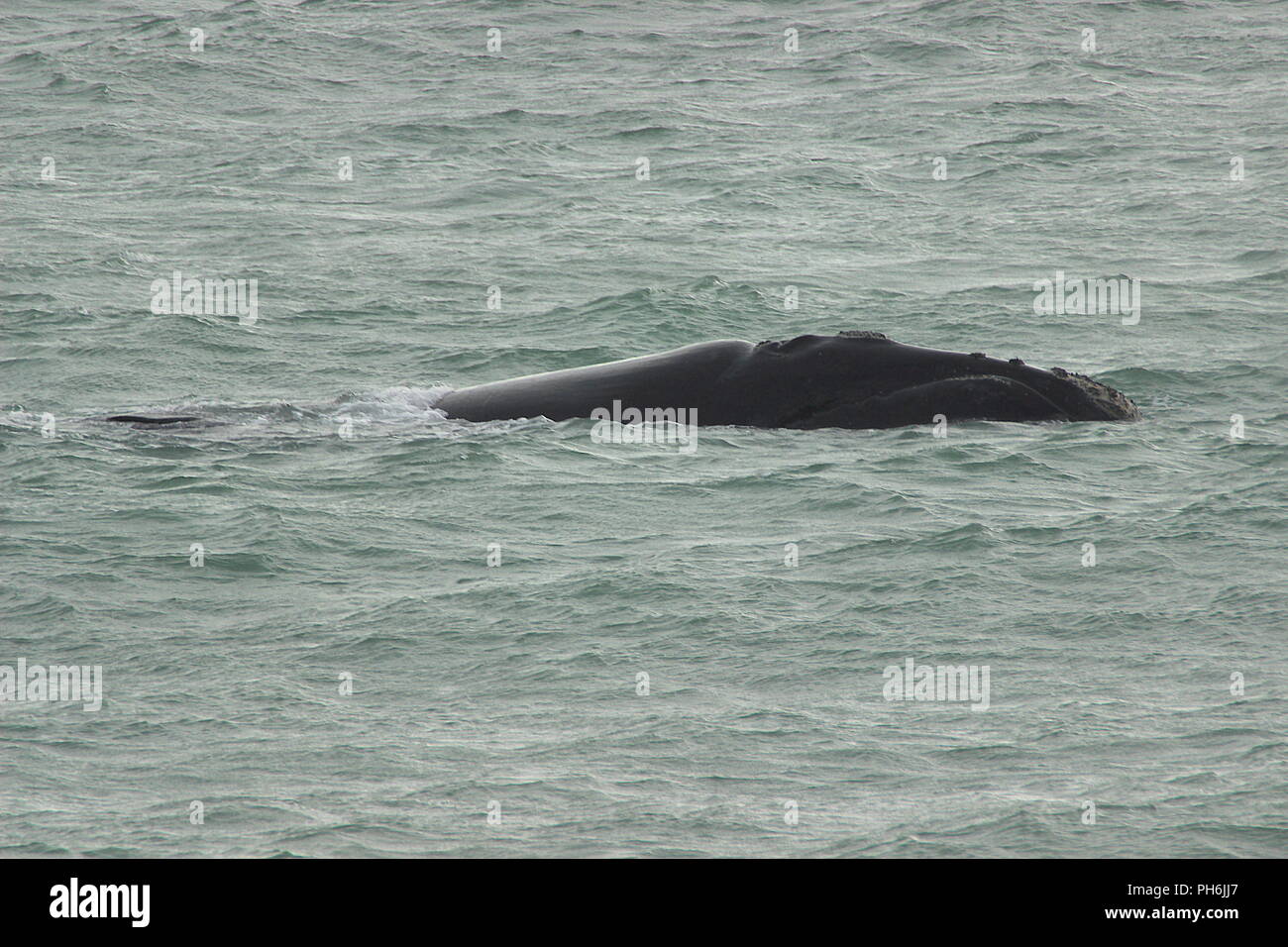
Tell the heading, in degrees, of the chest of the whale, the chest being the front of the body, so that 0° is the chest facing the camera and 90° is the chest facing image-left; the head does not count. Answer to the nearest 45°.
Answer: approximately 270°
